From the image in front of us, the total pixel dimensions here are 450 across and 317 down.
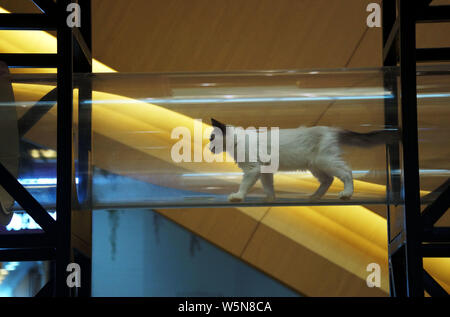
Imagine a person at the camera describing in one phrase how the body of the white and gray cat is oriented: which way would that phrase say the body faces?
to the viewer's left

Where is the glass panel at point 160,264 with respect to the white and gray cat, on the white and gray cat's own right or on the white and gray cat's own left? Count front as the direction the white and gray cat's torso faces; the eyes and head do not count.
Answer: on the white and gray cat's own right
